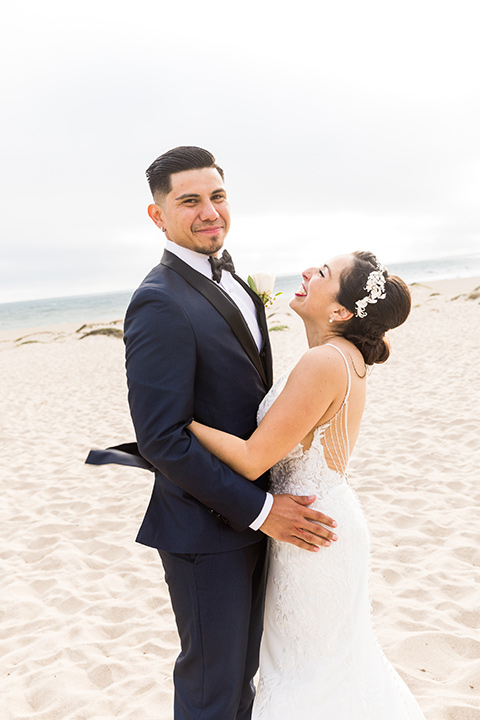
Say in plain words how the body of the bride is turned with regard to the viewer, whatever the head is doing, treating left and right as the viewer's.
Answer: facing to the left of the viewer

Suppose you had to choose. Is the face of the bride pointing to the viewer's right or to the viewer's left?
to the viewer's left
